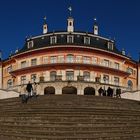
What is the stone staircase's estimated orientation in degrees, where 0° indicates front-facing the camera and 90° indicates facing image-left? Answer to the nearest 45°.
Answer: approximately 0°
